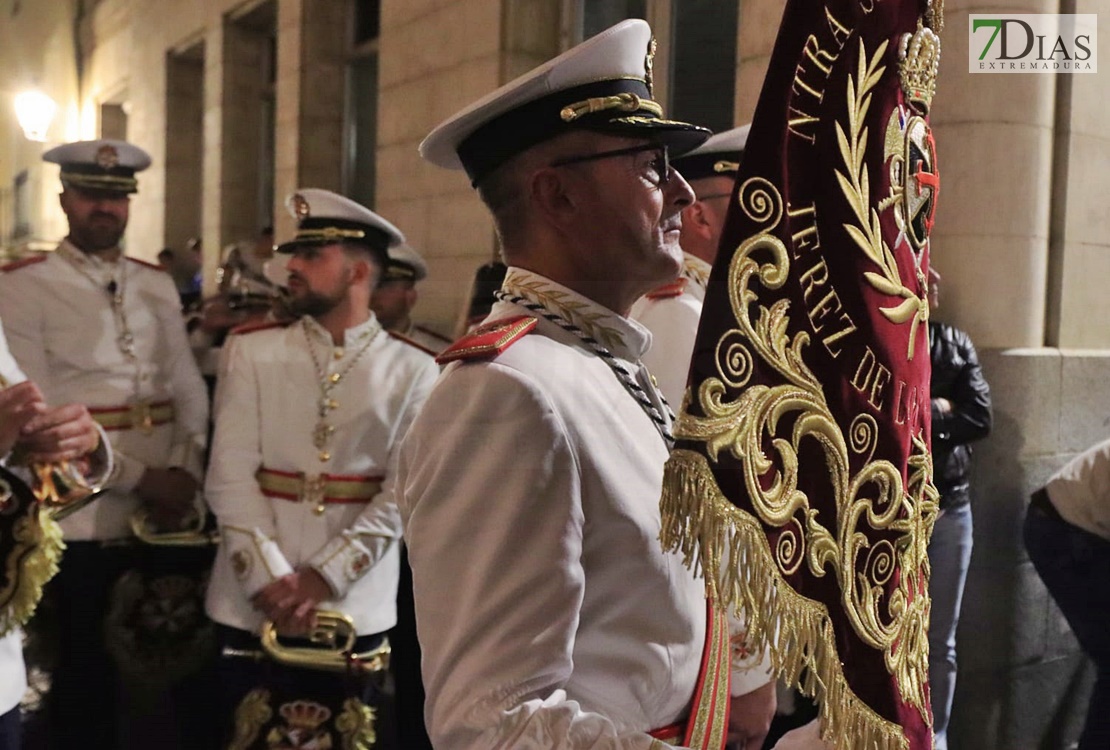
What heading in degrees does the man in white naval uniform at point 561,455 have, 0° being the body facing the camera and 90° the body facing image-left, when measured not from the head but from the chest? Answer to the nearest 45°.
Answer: approximately 270°

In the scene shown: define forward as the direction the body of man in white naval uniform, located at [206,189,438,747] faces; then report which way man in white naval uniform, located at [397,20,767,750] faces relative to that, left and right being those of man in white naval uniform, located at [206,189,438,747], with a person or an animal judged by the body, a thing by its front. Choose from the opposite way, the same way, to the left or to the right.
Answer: to the left

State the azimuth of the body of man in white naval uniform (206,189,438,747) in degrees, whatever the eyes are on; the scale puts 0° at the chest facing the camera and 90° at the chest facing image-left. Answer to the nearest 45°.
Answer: approximately 0°

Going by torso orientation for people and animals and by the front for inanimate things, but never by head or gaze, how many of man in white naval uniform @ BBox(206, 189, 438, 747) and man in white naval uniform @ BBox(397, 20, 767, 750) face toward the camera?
1

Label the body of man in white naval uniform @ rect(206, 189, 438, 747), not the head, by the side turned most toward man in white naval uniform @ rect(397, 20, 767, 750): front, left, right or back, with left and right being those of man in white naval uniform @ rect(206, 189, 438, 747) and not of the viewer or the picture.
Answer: front
